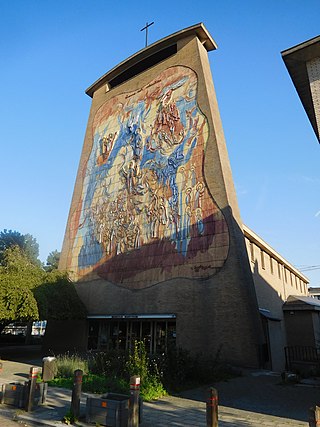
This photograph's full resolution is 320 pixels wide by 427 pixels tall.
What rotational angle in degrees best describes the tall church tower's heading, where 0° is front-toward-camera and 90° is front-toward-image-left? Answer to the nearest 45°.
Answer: approximately 45°

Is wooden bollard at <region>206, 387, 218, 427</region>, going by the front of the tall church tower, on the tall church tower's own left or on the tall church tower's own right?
on the tall church tower's own left

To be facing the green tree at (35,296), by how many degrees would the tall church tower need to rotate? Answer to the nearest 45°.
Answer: approximately 45° to its right

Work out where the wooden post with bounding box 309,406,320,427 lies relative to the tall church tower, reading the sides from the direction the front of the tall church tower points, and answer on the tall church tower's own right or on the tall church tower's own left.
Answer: on the tall church tower's own left
